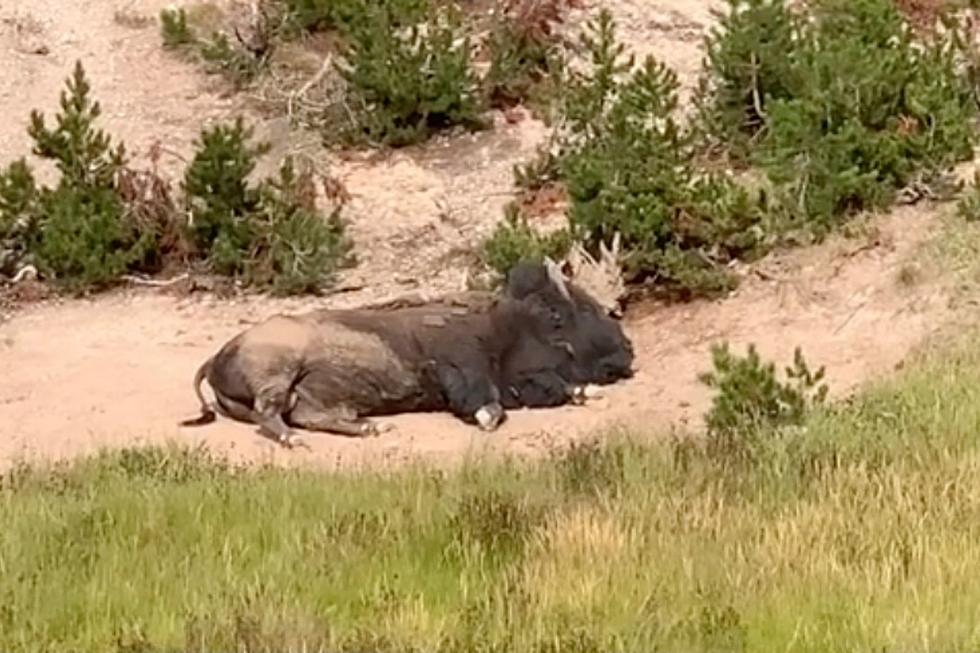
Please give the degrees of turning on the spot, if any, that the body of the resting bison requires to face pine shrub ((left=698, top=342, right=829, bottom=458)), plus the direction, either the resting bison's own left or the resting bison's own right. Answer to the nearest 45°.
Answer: approximately 45° to the resting bison's own right

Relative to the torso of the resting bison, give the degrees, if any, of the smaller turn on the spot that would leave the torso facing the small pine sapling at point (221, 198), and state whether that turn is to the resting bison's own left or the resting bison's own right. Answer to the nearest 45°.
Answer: approximately 135° to the resting bison's own left

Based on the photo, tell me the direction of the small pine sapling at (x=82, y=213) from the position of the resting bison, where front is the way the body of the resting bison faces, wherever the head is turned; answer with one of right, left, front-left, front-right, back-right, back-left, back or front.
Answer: back-left

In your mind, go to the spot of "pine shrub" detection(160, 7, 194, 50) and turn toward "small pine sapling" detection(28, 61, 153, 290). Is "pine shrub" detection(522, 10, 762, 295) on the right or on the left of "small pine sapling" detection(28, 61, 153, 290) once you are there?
left

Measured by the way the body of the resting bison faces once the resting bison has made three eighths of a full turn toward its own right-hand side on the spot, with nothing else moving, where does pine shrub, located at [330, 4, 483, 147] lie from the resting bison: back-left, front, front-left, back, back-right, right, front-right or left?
back-right

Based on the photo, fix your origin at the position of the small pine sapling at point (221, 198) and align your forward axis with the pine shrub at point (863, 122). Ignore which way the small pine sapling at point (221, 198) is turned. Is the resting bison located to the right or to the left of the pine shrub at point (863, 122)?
right

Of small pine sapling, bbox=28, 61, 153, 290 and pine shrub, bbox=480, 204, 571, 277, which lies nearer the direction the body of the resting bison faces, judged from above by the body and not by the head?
the pine shrub

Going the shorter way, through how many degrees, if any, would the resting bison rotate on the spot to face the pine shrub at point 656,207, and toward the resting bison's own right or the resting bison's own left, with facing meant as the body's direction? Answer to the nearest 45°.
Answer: approximately 45° to the resting bison's own left

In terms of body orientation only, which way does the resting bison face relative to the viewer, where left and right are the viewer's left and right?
facing to the right of the viewer

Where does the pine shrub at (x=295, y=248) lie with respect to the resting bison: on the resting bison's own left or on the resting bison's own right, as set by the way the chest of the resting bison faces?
on the resting bison's own left
